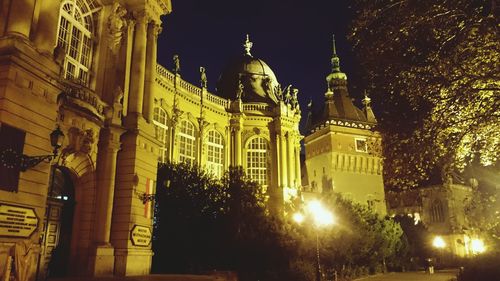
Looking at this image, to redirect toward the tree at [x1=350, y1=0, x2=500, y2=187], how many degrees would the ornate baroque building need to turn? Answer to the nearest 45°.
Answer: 0° — it already faces it

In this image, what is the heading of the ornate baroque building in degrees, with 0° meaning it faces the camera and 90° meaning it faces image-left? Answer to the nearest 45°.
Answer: approximately 315°

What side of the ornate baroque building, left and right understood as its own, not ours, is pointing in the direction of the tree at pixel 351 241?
left
